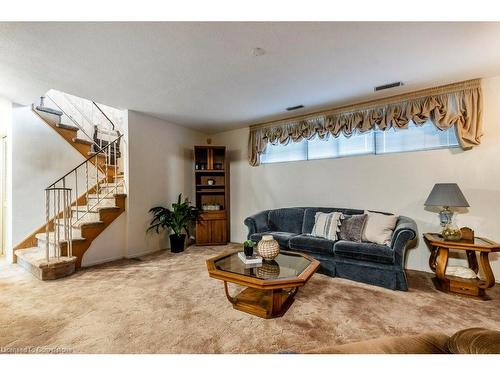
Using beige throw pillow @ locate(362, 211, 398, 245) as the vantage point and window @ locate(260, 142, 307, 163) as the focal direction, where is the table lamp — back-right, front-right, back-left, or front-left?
back-right

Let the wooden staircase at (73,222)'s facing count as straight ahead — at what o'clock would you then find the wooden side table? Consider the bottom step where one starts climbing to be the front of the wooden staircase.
The wooden side table is roughly at 9 o'clock from the wooden staircase.

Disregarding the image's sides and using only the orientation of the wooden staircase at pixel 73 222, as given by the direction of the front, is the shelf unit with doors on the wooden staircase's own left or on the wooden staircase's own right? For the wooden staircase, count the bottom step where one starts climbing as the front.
on the wooden staircase's own left

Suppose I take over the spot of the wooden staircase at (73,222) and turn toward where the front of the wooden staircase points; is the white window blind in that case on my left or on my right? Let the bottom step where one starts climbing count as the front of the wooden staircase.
on my left

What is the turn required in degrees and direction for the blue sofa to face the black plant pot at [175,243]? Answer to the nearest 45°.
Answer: approximately 45° to its right

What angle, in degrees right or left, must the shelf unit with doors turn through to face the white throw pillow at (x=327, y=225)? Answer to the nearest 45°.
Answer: approximately 45° to its left

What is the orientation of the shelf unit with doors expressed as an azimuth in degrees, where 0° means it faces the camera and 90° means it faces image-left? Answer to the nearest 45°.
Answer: approximately 0°

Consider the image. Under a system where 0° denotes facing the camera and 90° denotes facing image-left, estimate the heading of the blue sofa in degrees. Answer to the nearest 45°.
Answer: approximately 45°

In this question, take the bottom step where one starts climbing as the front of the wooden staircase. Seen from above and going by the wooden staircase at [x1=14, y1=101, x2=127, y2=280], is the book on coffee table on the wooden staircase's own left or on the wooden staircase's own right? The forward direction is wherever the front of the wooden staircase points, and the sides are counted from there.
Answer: on the wooden staircase's own left

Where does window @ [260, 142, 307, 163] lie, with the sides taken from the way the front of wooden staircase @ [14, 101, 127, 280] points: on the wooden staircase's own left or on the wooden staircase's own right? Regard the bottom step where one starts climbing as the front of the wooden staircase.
on the wooden staircase's own left

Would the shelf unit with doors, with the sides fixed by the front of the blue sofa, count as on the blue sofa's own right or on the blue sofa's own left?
on the blue sofa's own right
